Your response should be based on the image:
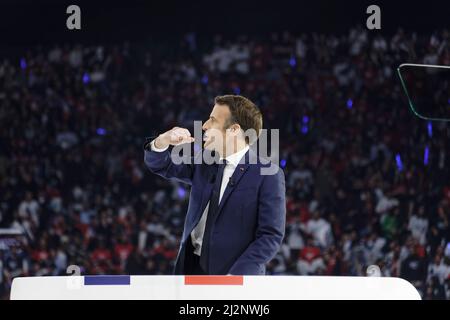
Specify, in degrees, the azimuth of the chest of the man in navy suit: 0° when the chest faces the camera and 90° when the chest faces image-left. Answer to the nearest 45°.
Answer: approximately 45°

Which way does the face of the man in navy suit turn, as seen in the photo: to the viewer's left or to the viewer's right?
to the viewer's left
